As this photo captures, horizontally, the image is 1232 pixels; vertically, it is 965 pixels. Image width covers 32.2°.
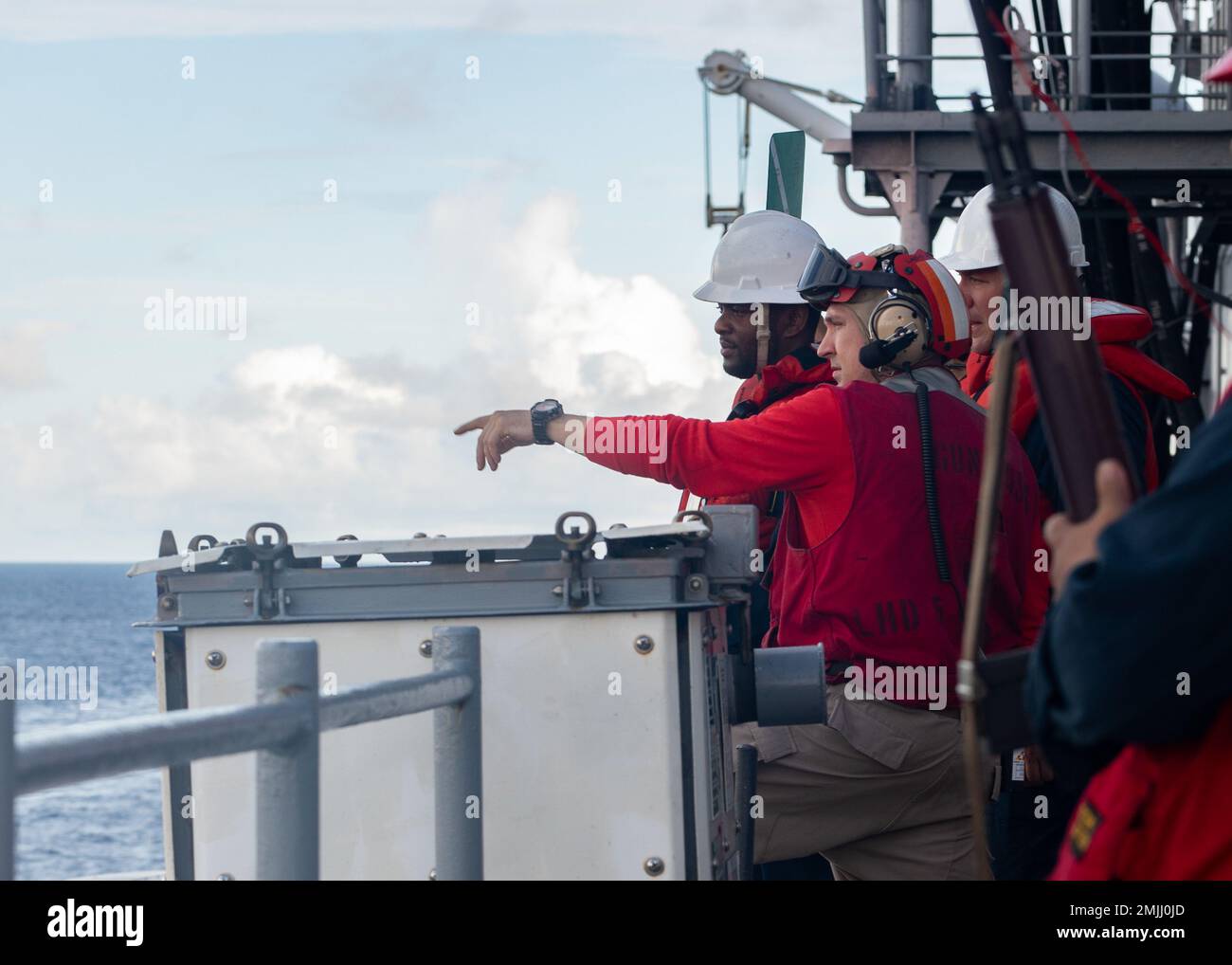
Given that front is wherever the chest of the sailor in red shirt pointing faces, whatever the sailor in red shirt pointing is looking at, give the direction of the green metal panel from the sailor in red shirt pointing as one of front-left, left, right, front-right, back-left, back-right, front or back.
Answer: front-right

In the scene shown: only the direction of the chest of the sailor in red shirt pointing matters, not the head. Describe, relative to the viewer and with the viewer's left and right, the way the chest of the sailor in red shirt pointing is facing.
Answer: facing away from the viewer and to the left of the viewer
